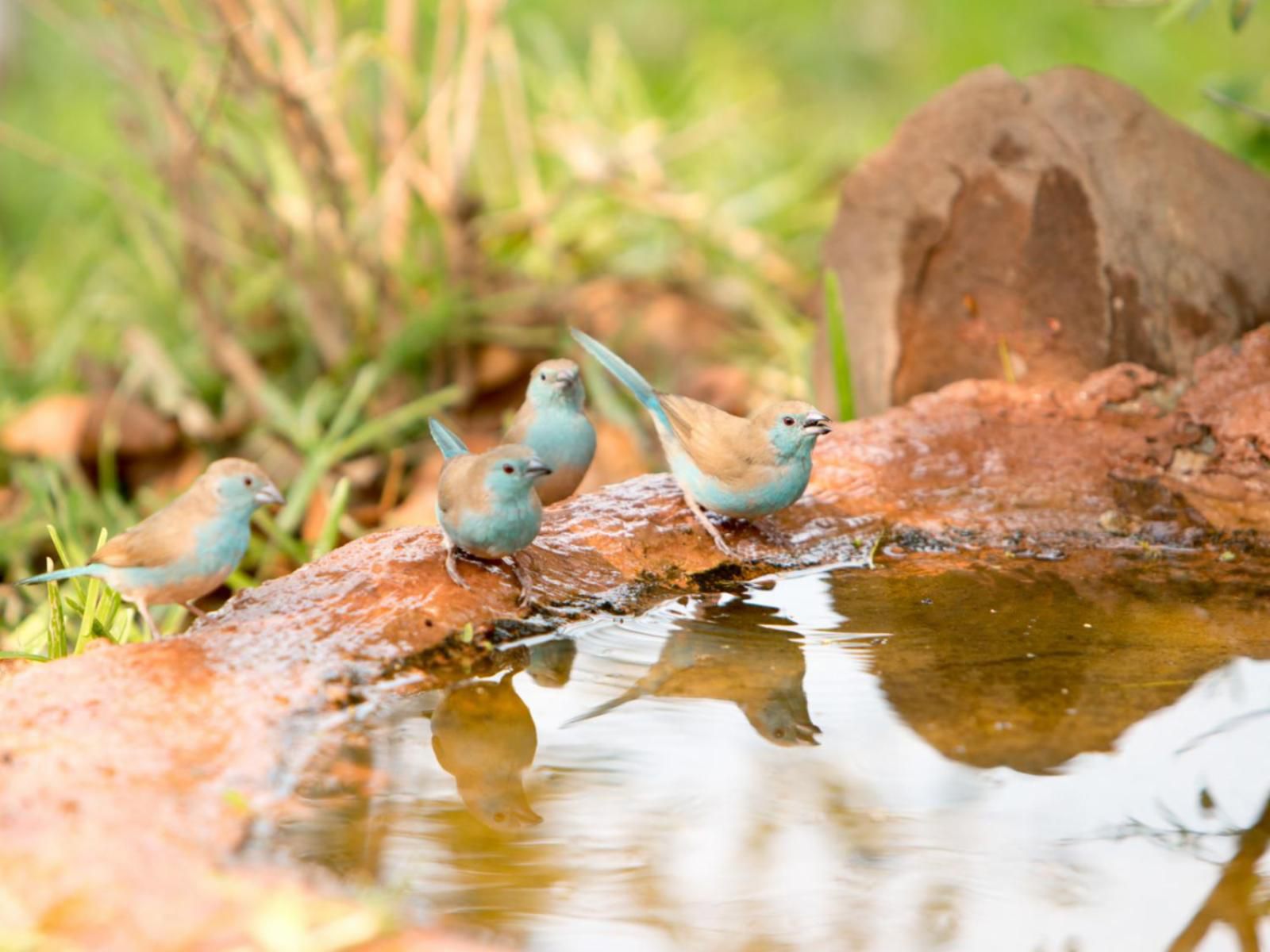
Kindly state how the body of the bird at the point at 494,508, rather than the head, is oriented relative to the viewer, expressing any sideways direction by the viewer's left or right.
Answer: facing the viewer and to the right of the viewer

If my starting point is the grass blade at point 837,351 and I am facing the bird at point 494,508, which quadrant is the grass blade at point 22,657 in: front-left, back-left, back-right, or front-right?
front-right

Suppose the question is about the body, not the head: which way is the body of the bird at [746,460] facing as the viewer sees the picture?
to the viewer's right

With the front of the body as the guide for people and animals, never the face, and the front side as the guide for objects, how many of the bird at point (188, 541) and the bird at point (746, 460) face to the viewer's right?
2

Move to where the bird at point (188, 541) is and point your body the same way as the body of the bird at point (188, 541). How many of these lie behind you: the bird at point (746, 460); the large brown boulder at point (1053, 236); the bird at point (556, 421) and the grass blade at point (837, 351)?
0

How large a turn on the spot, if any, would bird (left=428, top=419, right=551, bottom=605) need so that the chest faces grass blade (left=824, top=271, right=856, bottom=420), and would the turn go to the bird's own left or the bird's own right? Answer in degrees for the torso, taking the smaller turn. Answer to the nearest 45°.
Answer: approximately 90° to the bird's own left

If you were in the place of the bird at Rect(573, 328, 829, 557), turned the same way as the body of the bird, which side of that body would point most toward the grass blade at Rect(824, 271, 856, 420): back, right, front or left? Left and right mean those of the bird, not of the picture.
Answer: left

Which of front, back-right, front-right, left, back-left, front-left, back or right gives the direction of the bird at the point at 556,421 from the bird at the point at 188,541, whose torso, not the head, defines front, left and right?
front-left

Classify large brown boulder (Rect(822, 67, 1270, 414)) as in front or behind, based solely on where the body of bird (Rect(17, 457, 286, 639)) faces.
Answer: in front

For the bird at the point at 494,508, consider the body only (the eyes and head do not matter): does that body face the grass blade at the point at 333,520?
no

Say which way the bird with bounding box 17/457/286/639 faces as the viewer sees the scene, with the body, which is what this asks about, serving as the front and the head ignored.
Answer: to the viewer's right

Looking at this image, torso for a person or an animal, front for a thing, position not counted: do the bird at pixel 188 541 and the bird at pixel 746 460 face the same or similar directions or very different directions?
same or similar directions
